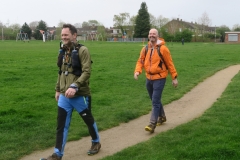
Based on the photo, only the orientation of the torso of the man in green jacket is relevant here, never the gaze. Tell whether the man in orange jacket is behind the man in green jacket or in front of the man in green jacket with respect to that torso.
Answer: behind

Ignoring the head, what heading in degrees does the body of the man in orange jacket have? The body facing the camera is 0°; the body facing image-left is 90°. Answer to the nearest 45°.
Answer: approximately 45°

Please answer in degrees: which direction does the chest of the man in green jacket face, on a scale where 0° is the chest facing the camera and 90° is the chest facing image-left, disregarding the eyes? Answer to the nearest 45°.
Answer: approximately 45°
